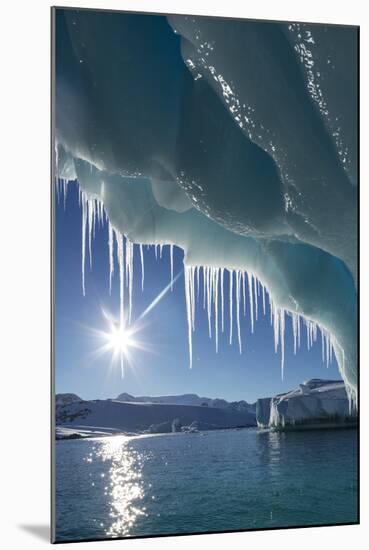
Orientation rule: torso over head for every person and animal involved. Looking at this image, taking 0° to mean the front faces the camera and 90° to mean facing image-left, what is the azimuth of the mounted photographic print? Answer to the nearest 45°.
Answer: approximately 315°
